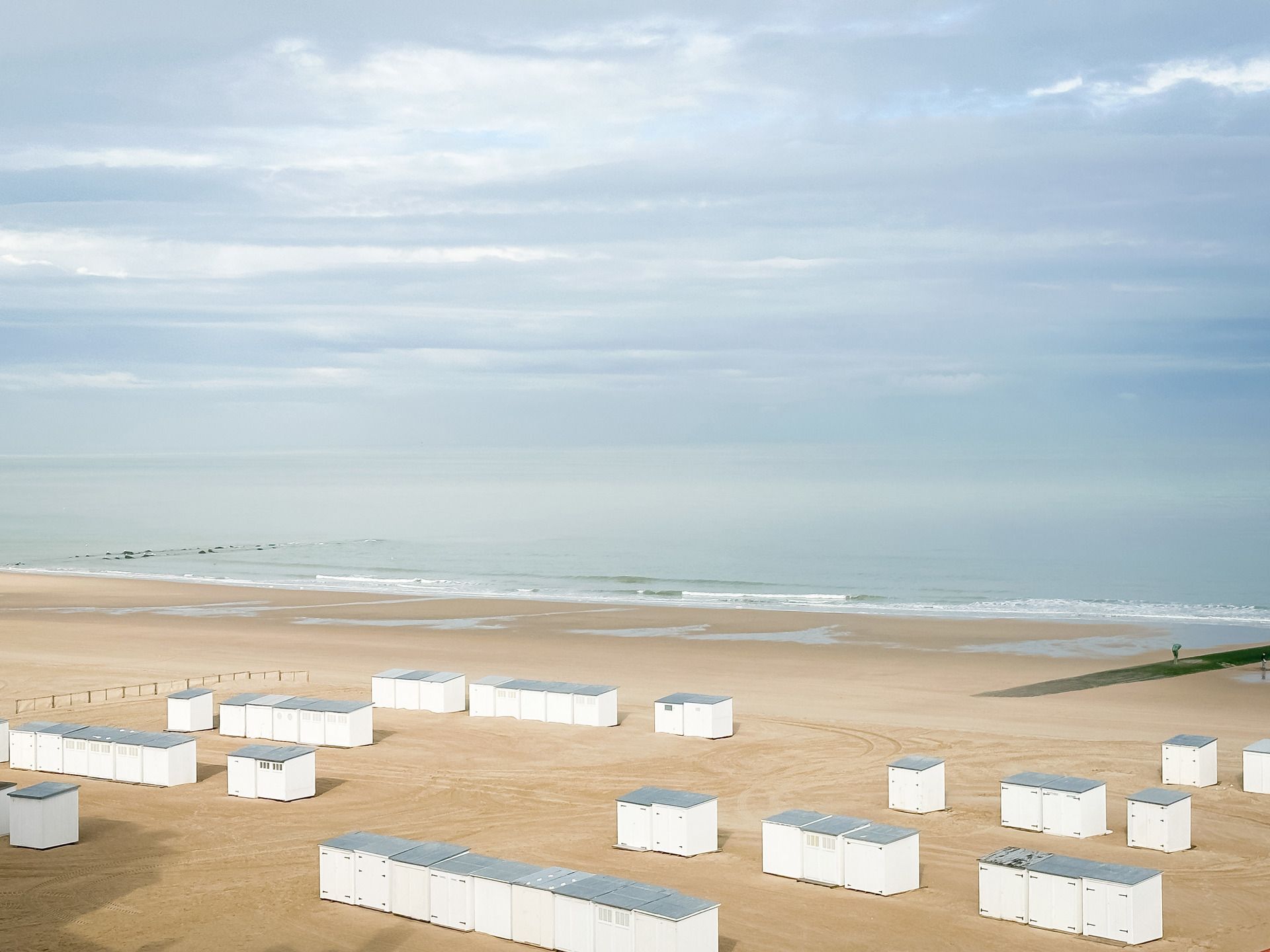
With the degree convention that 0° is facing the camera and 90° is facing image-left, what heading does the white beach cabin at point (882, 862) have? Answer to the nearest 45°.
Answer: approximately 45°

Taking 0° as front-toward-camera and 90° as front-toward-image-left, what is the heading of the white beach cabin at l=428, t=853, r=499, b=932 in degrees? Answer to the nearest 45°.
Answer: approximately 45°

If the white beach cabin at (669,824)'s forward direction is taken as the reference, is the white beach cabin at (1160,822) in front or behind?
behind

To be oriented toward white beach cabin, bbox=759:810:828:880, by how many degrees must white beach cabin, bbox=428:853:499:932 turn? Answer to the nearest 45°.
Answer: approximately 135° to its left

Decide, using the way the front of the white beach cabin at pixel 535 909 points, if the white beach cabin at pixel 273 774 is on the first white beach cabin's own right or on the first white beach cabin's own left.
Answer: on the first white beach cabin's own right

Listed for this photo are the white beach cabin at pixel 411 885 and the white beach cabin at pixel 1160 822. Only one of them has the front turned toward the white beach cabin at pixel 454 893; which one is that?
the white beach cabin at pixel 1160 822

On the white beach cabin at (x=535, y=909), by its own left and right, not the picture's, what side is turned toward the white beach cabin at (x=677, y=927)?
left
